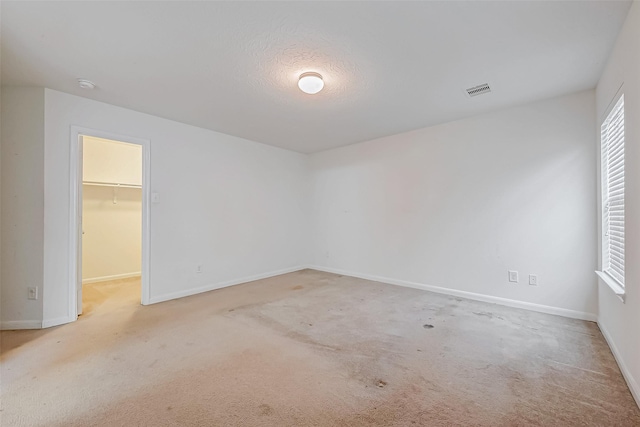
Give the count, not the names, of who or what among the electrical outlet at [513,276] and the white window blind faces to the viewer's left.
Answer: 1

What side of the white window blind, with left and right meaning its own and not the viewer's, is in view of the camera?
left

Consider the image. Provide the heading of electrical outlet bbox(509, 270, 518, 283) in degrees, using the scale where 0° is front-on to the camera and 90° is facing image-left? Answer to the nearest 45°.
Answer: approximately 0°

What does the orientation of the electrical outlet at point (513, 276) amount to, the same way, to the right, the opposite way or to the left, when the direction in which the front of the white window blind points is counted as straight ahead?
to the left

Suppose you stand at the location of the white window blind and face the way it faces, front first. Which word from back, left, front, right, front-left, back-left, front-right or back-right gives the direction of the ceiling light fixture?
front-left

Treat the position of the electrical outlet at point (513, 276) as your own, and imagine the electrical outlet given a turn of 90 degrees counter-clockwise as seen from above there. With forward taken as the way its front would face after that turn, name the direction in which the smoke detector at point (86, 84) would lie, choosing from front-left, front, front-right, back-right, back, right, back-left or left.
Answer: back-right
